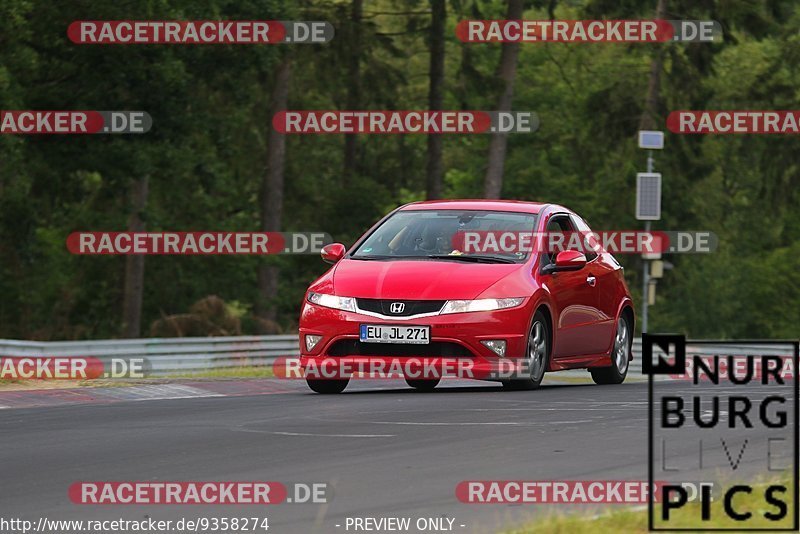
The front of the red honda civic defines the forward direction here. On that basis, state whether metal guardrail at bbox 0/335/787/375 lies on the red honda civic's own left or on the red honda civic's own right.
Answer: on the red honda civic's own right

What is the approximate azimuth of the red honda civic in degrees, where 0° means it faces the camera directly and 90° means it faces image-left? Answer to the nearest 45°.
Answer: approximately 45°

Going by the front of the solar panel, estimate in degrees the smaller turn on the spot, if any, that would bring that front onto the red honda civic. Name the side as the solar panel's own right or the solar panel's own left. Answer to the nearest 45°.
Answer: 0° — it already faces it

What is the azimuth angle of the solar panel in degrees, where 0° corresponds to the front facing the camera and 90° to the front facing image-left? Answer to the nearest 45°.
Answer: approximately 0°
